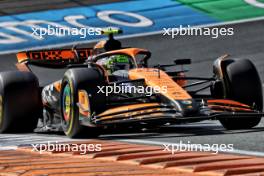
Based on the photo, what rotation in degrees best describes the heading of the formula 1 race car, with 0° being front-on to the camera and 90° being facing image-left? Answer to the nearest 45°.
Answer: approximately 315°
